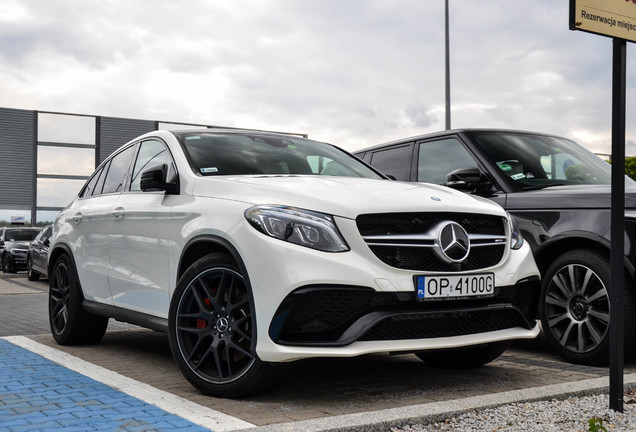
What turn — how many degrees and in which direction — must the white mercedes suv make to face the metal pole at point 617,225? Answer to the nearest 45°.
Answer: approximately 45° to its left

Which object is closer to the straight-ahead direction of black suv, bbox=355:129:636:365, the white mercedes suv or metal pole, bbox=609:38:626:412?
the metal pole

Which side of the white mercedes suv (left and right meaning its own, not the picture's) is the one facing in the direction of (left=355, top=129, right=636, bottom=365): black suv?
left

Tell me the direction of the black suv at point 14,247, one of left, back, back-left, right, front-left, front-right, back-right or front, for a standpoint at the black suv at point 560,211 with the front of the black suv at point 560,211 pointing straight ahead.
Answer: back

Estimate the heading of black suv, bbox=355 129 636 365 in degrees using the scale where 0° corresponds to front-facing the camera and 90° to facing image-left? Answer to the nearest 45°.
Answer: approximately 315°

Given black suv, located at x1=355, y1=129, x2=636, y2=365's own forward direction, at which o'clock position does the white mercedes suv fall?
The white mercedes suv is roughly at 3 o'clock from the black suv.

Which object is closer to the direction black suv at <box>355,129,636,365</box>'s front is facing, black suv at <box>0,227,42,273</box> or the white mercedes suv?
the white mercedes suv

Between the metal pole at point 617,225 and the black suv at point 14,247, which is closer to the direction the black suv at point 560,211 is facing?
the metal pole

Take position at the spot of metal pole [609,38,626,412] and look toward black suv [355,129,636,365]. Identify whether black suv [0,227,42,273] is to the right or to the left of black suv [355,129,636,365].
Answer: left

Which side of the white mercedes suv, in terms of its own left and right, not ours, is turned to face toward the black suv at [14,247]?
back

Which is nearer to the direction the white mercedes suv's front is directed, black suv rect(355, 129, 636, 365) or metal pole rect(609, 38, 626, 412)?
the metal pole

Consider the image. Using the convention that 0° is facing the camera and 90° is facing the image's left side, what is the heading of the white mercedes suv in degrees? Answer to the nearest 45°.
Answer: approximately 315°
